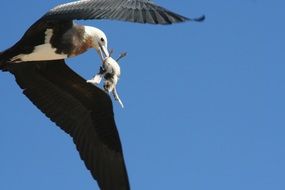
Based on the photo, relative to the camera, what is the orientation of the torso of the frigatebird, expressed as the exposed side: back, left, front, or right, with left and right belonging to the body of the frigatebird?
right
